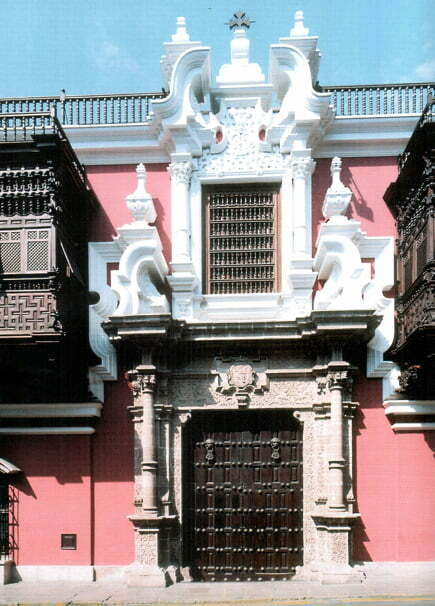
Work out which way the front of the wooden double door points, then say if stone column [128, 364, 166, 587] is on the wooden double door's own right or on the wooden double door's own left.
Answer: on the wooden double door's own right

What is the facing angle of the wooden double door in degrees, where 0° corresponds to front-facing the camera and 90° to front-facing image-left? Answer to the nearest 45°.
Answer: approximately 0°
